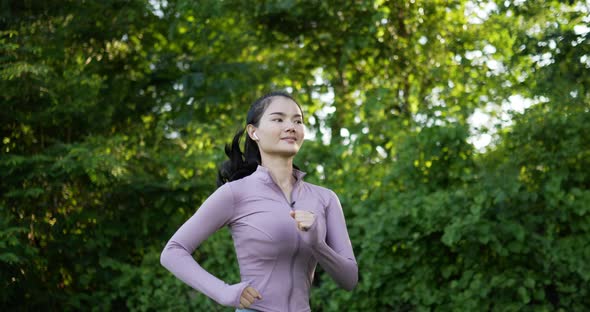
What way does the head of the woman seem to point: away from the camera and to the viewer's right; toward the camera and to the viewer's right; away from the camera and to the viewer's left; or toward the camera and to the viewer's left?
toward the camera and to the viewer's right

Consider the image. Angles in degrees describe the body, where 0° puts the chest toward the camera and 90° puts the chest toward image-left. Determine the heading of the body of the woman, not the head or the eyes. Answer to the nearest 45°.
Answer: approximately 315°
